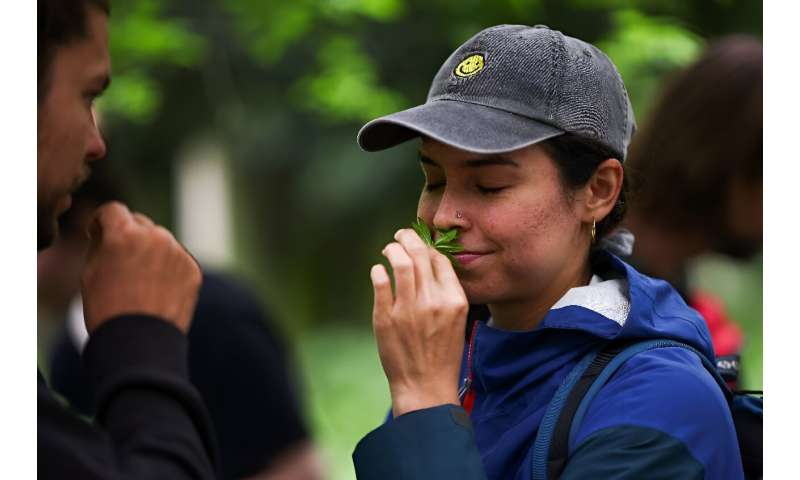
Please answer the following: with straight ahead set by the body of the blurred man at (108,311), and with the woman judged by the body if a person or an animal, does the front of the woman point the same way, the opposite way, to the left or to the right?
the opposite way

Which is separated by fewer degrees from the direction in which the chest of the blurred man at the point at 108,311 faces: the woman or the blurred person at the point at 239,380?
the woman

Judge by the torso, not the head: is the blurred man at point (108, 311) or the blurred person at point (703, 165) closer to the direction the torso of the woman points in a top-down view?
the blurred man

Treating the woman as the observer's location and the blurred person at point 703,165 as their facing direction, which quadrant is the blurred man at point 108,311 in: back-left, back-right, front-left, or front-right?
back-left

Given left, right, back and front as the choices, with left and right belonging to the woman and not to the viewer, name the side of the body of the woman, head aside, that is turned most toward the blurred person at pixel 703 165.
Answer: back

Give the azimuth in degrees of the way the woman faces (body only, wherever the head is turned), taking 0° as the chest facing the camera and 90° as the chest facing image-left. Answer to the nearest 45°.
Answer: approximately 45°

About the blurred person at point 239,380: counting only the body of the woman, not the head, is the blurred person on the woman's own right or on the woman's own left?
on the woman's own right

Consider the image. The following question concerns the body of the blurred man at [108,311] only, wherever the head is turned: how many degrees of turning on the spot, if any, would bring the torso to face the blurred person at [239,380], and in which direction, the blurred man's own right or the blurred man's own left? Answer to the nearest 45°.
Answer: approximately 90° to the blurred man's own left

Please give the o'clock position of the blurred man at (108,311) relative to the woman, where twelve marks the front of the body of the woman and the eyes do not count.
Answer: The blurred man is roughly at 12 o'clock from the woman.

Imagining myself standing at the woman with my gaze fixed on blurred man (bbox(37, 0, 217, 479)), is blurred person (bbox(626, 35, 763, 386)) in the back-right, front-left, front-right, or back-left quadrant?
back-right

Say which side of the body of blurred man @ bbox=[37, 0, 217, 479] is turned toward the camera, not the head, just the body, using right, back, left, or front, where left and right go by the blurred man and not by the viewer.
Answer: right

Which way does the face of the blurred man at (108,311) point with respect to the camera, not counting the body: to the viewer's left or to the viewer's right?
to the viewer's right

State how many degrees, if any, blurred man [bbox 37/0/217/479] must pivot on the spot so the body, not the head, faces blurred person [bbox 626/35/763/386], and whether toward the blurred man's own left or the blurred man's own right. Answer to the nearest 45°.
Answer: approximately 45° to the blurred man's own left
